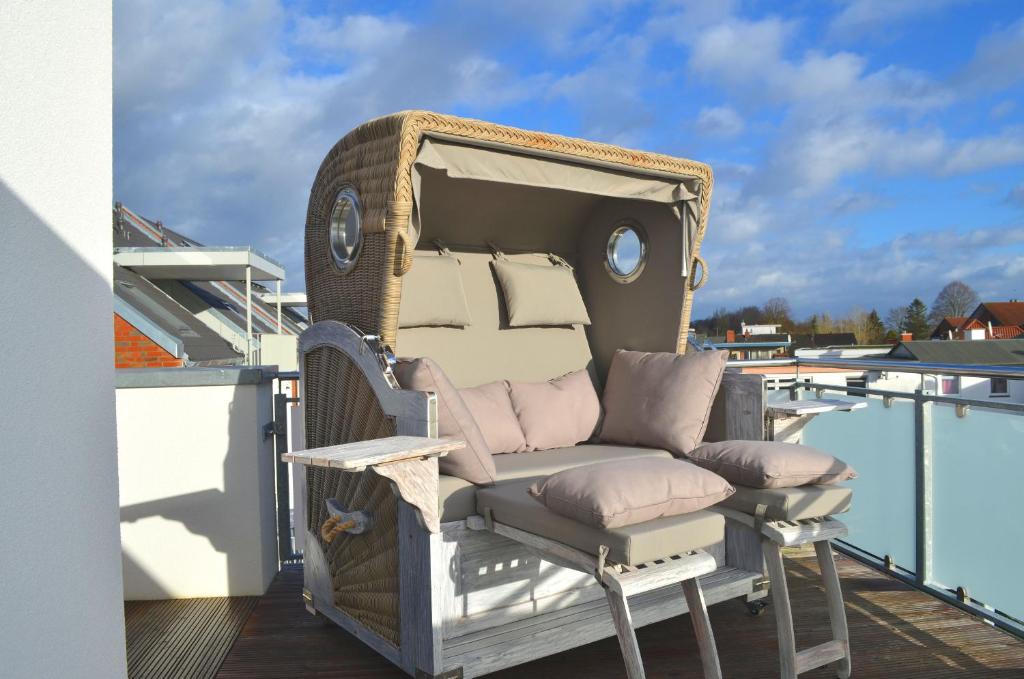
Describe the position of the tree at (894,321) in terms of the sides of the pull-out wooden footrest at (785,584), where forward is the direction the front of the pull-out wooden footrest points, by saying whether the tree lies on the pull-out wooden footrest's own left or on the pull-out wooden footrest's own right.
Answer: on the pull-out wooden footrest's own left

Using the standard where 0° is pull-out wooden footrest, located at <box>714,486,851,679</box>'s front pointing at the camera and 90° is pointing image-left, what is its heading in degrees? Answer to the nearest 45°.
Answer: approximately 315°

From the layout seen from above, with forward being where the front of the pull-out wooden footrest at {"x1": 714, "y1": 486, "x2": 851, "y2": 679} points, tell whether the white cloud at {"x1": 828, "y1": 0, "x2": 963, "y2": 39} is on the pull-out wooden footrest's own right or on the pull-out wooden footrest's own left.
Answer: on the pull-out wooden footrest's own left

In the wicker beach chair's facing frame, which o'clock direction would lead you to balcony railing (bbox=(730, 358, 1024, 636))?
The balcony railing is roughly at 10 o'clock from the wicker beach chair.

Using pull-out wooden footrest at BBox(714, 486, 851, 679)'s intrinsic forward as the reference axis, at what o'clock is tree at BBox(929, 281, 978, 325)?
The tree is roughly at 8 o'clock from the pull-out wooden footrest.

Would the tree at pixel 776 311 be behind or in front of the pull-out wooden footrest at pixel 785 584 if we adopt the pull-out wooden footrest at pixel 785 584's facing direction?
behind

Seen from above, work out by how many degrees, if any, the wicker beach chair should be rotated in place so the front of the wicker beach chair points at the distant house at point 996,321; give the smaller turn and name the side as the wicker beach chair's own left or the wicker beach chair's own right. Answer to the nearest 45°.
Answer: approximately 90° to the wicker beach chair's own left

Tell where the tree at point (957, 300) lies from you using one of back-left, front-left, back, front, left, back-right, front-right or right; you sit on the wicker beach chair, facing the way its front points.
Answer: left

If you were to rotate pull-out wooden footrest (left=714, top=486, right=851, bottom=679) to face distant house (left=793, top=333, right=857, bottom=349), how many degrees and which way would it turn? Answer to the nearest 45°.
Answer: approximately 135° to its left

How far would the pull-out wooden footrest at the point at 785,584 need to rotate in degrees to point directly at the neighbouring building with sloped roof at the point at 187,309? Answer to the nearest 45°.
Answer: approximately 180°

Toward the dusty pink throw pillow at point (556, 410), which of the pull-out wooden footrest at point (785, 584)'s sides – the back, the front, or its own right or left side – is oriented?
back

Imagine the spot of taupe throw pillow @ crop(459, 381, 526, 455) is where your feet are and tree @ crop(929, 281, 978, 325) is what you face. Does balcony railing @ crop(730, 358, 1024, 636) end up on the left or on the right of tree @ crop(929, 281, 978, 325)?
right

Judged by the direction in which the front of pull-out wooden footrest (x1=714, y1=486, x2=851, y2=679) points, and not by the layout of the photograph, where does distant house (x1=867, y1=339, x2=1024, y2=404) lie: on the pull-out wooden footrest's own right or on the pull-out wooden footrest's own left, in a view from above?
on the pull-out wooden footrest's own left

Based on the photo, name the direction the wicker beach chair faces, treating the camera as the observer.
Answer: facing the viewer and to the right of the viewer

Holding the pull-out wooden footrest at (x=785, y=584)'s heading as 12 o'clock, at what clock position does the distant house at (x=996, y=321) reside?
The distant house is roughly at 8 o'clock from the pull-out wooden footrest.
